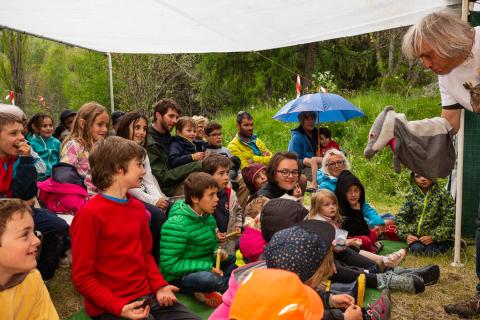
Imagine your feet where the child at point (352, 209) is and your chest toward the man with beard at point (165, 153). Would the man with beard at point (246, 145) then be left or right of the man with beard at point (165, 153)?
right

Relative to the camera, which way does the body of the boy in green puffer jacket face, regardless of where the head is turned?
to the viewer's right

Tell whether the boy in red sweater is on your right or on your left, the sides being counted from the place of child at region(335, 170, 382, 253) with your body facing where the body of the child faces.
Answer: on your right

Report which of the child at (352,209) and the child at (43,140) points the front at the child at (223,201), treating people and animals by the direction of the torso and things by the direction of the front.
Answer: the child at (43,140)

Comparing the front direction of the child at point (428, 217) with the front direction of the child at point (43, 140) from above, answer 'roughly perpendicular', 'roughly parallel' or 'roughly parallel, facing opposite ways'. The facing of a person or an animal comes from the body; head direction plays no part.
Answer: roughly perpendicular

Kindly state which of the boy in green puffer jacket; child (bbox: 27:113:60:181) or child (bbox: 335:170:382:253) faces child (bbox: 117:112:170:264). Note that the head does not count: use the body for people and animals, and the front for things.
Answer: child (bbox: 27:113:60:181)

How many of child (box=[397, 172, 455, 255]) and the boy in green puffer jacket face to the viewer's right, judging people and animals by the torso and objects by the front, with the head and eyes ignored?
1

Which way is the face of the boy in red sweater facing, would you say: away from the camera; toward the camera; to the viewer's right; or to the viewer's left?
to the viewer's right

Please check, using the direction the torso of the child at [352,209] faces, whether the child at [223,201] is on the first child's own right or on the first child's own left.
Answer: on the first child's own right
